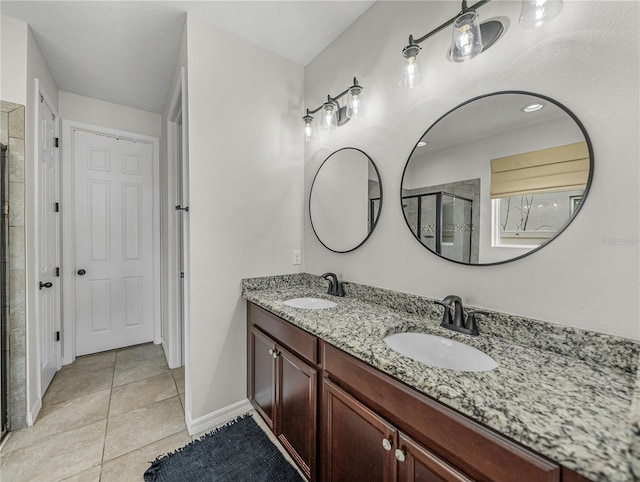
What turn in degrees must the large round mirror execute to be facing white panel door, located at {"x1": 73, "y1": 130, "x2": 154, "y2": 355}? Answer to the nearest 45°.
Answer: approximately 45° to its right

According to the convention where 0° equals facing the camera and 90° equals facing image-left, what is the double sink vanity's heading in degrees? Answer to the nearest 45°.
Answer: approximately 45°

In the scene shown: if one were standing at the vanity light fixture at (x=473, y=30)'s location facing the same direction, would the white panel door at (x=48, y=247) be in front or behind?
in front

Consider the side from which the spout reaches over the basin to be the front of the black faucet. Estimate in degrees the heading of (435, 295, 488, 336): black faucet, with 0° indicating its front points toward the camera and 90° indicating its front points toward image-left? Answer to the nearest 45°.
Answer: approximately 45°

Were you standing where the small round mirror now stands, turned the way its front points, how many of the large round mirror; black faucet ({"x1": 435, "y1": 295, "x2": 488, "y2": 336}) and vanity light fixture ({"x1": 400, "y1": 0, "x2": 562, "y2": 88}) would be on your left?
3

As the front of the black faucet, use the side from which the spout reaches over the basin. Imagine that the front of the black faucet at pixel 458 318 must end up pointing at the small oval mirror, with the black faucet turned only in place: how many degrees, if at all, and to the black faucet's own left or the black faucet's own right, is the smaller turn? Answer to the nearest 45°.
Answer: approximately 90° to the black faucet's own right

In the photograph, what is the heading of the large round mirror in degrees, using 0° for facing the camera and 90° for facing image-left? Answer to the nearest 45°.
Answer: approximately 45°
